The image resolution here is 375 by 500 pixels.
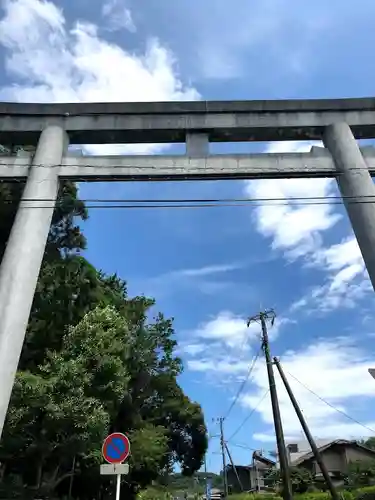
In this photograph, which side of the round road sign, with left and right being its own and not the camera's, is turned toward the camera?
front

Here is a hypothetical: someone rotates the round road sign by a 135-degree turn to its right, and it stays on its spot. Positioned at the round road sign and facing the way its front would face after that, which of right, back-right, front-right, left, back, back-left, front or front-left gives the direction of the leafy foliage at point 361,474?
right

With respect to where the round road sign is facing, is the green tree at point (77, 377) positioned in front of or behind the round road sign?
behind

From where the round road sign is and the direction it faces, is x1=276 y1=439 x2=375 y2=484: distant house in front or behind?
behind

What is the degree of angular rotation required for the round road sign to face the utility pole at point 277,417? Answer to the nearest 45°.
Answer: approximately 135° to its left

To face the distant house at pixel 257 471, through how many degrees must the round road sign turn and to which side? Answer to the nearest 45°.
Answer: approximately 180°

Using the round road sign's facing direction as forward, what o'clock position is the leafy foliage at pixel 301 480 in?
The leafy foliage is roughly at 7 o'clock from the round road sign.
